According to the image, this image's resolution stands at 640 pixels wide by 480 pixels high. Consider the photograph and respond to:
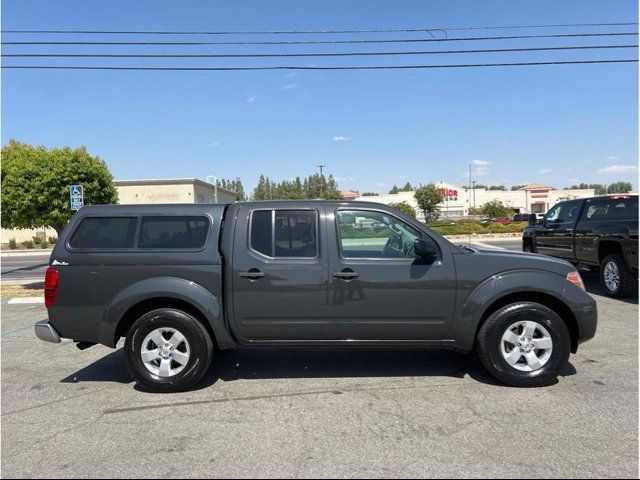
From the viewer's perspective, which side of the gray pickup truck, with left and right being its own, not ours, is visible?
right

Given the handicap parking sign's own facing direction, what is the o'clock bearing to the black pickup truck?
The black pickup truck is roughly at 10 o'clock from the handicap parking sign.

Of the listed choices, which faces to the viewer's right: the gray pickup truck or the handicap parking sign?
the gray pickup truck

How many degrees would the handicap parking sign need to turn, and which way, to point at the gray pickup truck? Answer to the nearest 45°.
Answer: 0° — it already faces it

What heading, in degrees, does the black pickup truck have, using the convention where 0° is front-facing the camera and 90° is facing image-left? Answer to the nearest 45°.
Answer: approximately 135°

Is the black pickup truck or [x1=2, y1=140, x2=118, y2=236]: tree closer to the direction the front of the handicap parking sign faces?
the black pickup truck

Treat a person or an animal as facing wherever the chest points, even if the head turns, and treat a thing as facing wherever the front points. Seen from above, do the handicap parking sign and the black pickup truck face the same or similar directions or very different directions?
very different directions

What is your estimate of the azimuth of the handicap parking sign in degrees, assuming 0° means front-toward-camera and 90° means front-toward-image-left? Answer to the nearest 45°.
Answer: approximately 0°

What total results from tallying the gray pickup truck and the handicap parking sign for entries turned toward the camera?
1

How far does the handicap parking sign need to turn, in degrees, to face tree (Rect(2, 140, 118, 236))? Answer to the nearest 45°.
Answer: approximately 180°
